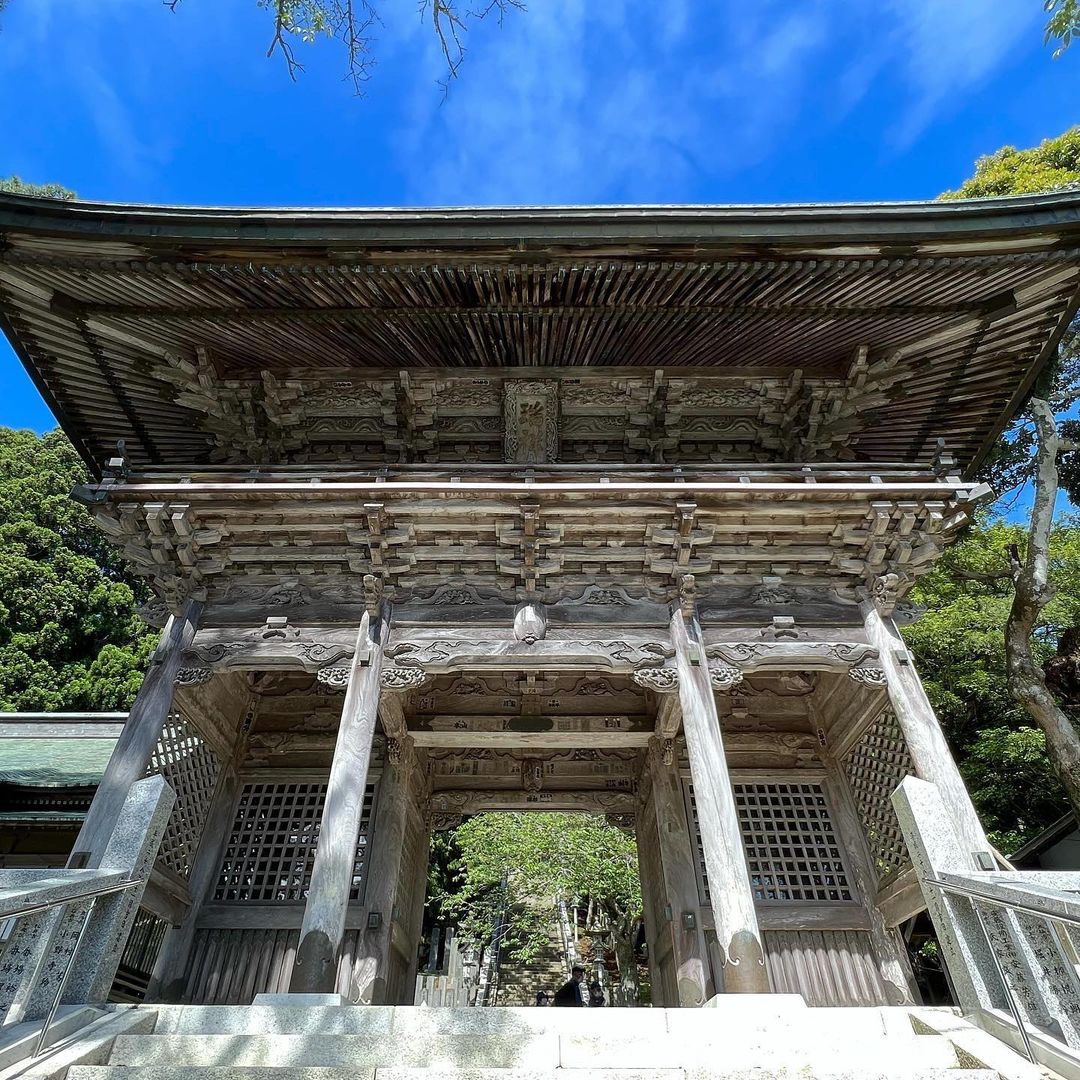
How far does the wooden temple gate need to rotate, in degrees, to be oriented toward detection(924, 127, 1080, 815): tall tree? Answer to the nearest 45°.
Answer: approximately 90° to its left

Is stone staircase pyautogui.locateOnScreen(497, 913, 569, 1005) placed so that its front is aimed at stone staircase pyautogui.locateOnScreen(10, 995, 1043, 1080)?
yes

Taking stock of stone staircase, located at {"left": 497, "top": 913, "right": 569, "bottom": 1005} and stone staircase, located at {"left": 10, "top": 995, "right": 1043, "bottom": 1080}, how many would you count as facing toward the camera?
2

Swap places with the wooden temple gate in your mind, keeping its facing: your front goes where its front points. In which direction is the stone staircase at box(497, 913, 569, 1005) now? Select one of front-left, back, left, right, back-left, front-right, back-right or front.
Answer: back

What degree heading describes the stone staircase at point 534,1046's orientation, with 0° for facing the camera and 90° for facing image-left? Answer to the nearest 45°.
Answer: approximately 0°

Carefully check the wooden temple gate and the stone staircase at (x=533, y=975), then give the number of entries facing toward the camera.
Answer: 2

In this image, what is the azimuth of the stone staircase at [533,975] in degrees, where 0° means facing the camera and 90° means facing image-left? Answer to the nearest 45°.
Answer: approximately 0°
